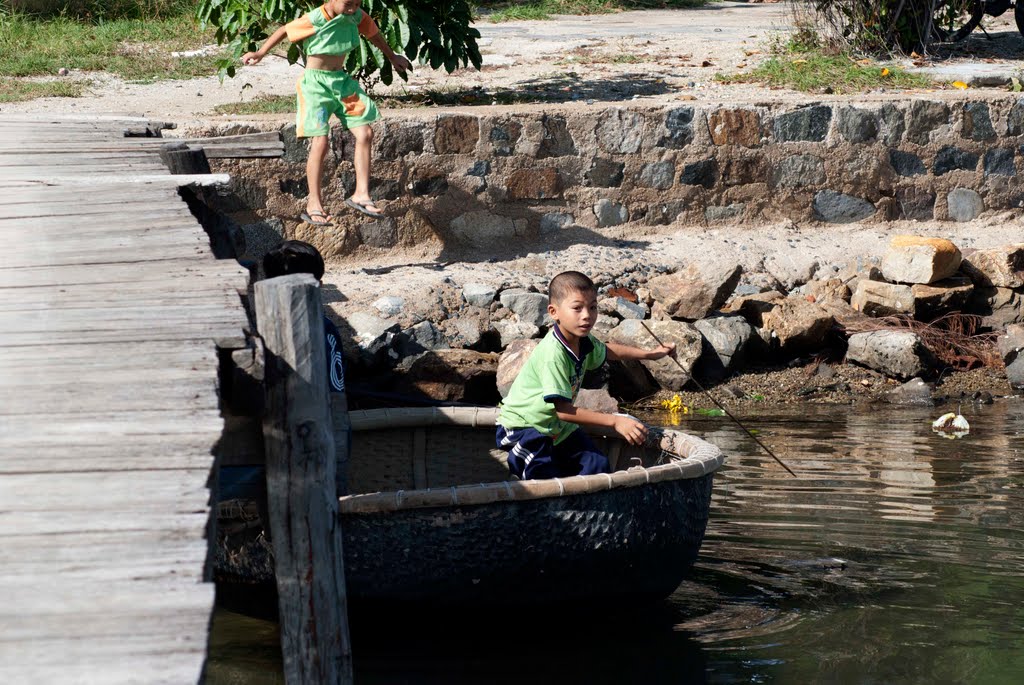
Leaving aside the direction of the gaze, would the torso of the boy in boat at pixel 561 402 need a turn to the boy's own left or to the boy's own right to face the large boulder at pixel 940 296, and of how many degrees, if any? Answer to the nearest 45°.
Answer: approximately 90° to the boy's own left

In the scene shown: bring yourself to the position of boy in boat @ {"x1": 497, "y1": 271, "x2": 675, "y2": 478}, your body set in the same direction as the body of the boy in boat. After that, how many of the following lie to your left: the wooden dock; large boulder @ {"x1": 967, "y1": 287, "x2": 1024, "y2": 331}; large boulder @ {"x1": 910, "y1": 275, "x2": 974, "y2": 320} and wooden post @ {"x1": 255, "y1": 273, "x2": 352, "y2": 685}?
2

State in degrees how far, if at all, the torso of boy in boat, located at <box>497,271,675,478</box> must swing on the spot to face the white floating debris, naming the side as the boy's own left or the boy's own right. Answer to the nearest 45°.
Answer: approximately 90° to the boy's own left

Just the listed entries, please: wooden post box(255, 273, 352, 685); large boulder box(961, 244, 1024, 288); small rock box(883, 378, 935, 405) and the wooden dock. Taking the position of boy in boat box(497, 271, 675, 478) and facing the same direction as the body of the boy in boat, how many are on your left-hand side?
2

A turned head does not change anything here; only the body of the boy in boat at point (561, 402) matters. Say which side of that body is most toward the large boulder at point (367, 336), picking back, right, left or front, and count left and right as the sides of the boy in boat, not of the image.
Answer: back

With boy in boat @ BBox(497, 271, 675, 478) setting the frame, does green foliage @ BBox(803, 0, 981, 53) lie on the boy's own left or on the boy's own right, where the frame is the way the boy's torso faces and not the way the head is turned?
on the boy's own left

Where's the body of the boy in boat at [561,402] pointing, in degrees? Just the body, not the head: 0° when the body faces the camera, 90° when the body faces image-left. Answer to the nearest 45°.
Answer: approximately 315°

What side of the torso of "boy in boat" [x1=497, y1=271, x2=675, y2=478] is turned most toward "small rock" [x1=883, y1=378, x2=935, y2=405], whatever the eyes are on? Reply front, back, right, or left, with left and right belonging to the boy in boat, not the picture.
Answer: left

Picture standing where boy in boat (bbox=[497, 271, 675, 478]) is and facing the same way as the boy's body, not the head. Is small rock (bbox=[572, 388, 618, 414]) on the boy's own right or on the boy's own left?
on the boy's own left

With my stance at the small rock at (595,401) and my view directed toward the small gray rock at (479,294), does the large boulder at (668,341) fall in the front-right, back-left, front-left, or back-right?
front-right

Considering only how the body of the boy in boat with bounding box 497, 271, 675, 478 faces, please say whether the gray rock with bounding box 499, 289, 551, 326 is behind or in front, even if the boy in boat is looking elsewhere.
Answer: behind

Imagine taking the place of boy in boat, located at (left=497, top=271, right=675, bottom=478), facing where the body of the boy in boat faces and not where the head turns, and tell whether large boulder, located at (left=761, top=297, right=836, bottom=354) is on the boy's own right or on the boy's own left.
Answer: on the boy's own left

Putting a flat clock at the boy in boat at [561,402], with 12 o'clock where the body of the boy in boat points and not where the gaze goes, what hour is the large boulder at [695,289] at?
The large boulder is roughly at 8 o'clock from the boy in boat.

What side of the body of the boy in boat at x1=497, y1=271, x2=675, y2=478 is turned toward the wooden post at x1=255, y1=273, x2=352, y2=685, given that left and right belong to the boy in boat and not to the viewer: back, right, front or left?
right

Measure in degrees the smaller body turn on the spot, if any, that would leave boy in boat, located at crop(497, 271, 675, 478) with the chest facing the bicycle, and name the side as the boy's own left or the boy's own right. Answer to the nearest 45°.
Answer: approximately 90° to the boy's own left

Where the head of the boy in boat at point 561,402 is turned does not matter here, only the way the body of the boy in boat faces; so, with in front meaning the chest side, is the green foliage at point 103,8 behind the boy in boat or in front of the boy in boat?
behind

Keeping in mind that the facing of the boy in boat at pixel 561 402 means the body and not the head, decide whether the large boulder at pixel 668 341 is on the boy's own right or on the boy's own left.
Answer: on the boy's own left
